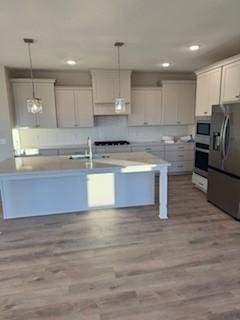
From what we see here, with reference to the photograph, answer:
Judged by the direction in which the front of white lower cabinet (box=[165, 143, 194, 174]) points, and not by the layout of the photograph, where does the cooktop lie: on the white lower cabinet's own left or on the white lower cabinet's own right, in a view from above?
on the white lower cabinet's own right

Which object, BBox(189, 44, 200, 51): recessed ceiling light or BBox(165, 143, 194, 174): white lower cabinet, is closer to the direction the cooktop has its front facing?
the recessed ceiling light

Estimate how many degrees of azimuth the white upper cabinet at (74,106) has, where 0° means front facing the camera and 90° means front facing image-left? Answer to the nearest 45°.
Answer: approximately 0°

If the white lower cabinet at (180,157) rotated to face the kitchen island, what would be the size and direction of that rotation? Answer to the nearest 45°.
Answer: approximately 45° to its right

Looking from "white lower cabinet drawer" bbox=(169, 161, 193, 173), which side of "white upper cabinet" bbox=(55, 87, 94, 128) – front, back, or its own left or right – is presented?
left

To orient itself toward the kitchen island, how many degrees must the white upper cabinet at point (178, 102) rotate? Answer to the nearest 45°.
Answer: approximately 45° to its right

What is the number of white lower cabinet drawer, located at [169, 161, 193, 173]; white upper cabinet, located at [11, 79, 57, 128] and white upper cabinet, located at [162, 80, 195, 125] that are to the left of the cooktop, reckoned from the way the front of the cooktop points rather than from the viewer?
2

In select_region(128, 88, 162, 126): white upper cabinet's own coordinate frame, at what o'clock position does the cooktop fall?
The cooktop is roughly at 2 o'clock from the white upper cabinet.

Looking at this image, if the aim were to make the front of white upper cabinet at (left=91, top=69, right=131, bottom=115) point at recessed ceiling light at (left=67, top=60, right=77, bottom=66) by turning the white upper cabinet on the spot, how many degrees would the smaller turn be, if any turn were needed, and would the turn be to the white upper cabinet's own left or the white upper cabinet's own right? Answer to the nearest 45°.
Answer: approximately 45° to the white upper cabinet's own right

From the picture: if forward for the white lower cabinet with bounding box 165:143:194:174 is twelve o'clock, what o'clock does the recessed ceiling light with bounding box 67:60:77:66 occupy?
The recessed ceiling light is roughly at 2 o'clock from the white lower cabinet.
